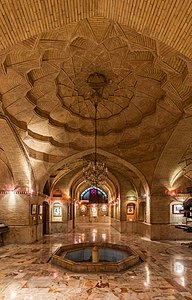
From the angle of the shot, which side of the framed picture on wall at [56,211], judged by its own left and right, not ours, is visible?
front

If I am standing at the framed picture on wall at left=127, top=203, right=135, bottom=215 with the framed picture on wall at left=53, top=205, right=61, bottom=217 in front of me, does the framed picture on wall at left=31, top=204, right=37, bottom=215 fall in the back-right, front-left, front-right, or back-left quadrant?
front-left

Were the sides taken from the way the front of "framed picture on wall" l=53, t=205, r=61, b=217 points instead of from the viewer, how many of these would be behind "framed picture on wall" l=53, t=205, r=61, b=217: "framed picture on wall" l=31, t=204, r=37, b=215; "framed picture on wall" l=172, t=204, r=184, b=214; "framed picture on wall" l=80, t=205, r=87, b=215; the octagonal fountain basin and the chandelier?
1

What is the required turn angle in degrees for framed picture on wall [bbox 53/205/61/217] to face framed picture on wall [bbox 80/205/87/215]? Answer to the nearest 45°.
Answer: approximately 180°
